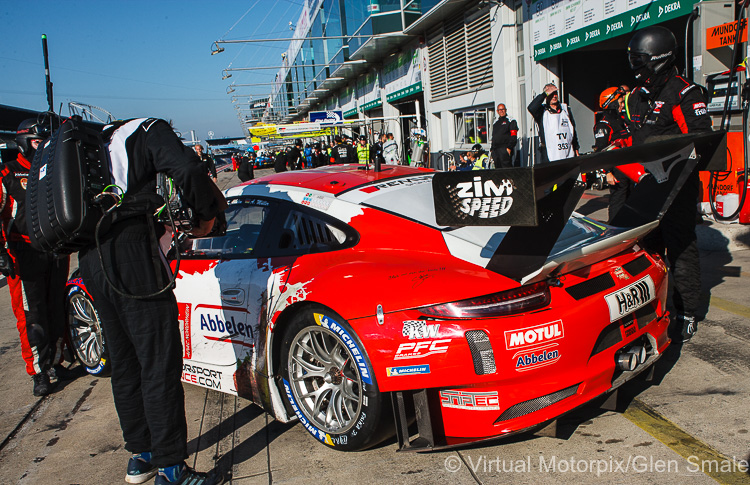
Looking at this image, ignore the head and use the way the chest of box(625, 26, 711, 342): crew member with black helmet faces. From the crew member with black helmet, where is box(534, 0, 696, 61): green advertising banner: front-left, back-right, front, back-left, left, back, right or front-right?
back-right

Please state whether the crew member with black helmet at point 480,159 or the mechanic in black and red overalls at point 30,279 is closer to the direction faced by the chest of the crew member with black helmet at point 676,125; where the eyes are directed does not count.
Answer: the mechanic in black and red overalls

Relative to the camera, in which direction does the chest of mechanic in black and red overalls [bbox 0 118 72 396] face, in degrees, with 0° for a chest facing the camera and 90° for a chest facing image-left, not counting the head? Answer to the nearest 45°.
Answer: approximately 315°

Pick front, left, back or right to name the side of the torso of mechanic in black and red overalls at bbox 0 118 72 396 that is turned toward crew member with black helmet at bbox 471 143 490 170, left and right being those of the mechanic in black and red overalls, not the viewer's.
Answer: left

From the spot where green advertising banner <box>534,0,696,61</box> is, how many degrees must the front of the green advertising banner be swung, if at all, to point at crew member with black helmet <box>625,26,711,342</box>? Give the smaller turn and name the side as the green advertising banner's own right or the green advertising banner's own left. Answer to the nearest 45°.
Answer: approximately 45° to the green advertising banner's own left

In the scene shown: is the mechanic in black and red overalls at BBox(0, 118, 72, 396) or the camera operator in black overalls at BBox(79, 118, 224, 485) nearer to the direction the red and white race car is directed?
the mechanic in black and red overalls

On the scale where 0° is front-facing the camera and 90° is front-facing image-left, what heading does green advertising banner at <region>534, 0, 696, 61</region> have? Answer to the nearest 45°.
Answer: approximately 45°

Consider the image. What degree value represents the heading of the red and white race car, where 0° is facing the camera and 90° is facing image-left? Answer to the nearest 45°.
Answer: approximately 135°

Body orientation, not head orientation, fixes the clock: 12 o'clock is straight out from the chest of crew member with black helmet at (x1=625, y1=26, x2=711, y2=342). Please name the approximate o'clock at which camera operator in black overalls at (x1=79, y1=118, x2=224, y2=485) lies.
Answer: The camera operator in black overalls is roughly at 12 o'clock from the crew member with black helmet.

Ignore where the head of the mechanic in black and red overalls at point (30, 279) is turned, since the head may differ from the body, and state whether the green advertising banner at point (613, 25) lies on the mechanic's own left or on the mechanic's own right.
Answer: on the mechanic's own left

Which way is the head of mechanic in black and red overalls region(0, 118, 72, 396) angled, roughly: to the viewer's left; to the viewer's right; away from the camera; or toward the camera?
to the viewer's right

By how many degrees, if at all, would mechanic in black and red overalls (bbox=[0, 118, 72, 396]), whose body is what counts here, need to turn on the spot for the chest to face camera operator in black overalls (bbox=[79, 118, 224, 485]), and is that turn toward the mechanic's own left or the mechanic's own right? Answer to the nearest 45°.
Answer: approximately 45° to the mechanic's own right
